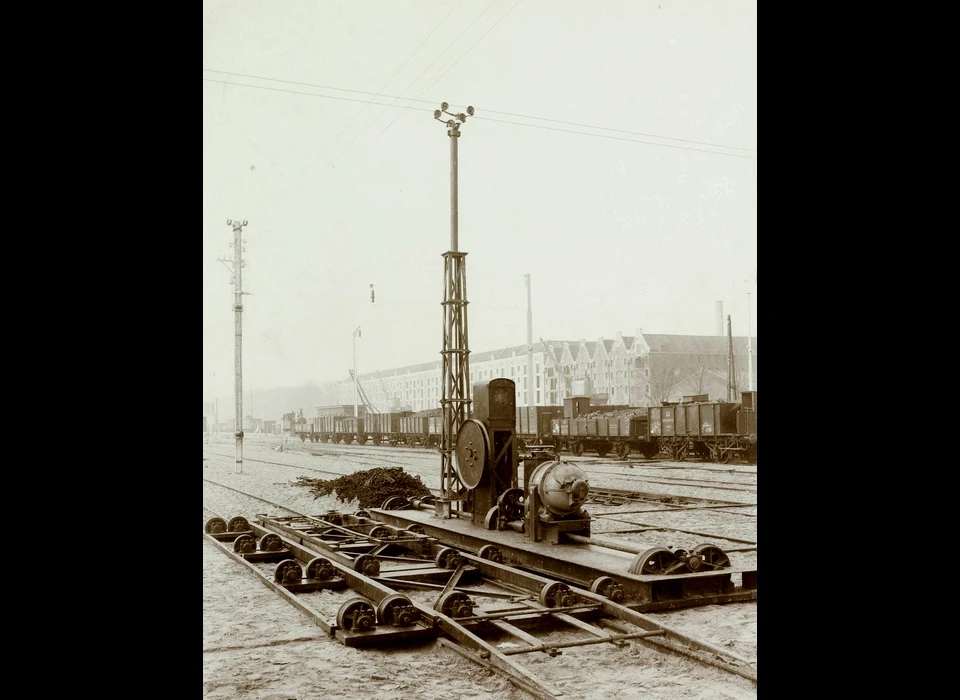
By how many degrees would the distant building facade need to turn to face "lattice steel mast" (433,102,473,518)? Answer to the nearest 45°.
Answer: approximately 45° to its left

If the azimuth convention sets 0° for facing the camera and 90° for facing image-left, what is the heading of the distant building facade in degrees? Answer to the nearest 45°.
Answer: approximately 45°

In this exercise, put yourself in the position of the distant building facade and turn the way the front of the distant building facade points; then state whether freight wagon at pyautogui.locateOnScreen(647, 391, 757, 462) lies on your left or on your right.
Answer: on your left
